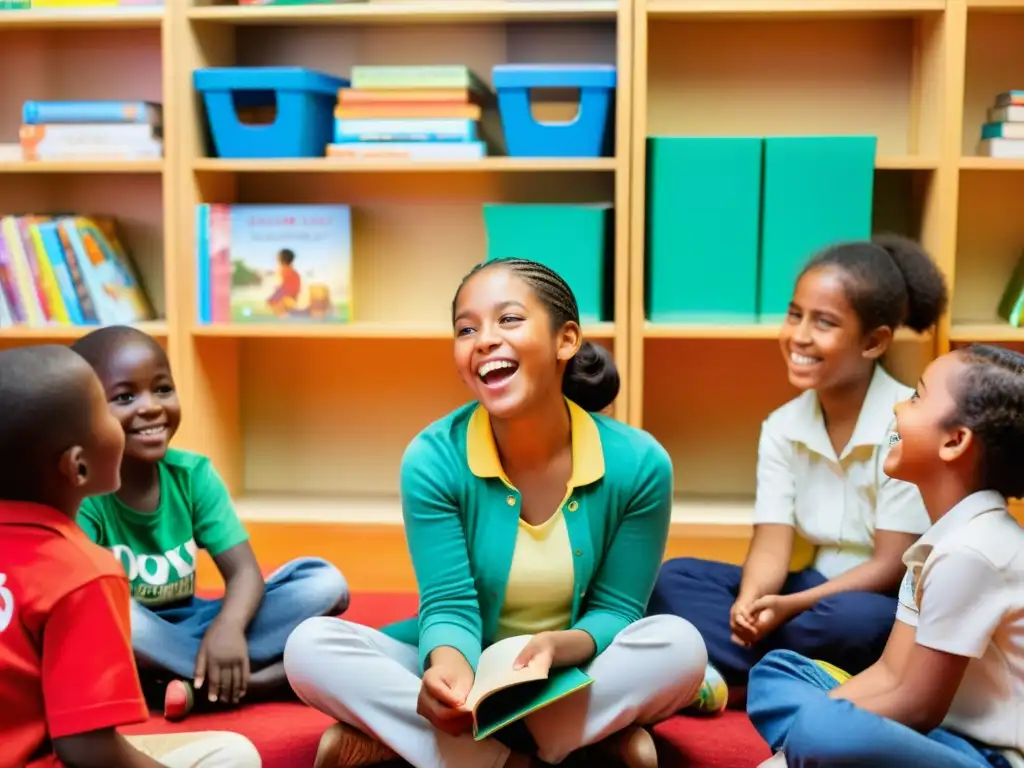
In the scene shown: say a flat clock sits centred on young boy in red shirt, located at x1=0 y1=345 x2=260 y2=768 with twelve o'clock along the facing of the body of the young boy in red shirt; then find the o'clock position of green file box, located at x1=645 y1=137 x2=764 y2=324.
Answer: The green file box is roughly at 12 o'clock from the young boy in red shirt.

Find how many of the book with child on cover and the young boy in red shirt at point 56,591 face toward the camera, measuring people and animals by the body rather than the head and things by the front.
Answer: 1

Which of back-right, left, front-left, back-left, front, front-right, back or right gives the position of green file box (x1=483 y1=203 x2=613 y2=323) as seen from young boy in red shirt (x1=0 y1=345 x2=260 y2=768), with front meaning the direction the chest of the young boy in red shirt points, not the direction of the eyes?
front

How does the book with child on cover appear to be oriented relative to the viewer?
toward the camera

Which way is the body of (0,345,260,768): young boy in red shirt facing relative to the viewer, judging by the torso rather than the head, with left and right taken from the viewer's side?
facing away from the viewer and to the right of the viewer

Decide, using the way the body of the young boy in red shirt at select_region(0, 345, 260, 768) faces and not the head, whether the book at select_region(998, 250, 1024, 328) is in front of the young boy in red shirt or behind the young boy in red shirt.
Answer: in front

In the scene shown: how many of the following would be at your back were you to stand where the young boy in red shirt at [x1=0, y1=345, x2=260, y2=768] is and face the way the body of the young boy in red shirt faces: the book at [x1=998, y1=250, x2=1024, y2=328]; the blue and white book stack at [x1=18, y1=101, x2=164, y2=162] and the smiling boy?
0

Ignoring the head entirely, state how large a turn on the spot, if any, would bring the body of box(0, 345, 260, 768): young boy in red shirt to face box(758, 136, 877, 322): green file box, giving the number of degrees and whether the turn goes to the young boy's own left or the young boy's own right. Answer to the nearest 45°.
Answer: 0° — they already face it

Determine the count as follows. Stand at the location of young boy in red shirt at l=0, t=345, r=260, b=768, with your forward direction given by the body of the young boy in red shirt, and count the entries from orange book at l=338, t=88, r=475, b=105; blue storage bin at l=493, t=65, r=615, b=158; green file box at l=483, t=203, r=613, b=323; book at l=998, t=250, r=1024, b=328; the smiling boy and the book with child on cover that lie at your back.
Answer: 0

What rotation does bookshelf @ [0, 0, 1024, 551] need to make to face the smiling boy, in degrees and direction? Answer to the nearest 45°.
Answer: approximately 45° to its right

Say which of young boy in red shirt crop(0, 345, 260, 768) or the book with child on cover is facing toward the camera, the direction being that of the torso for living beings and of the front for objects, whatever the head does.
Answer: the book with child on cover

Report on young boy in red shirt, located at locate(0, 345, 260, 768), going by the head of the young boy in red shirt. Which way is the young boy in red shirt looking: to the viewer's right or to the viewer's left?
to the viewer's right

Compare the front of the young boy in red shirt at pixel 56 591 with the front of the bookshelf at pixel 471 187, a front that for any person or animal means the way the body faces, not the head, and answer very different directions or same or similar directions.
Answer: very different directions

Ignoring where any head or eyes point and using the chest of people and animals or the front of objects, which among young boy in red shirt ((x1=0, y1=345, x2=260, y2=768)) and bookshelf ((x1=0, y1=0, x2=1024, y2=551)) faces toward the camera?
the bookshelf

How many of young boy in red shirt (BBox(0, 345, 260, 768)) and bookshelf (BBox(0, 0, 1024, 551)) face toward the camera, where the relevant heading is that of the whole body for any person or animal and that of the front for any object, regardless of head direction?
1

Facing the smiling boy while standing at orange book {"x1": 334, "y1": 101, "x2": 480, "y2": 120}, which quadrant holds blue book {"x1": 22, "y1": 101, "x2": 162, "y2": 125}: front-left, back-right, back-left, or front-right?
front-right

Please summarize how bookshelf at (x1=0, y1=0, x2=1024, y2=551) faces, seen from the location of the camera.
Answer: facing the viewer
